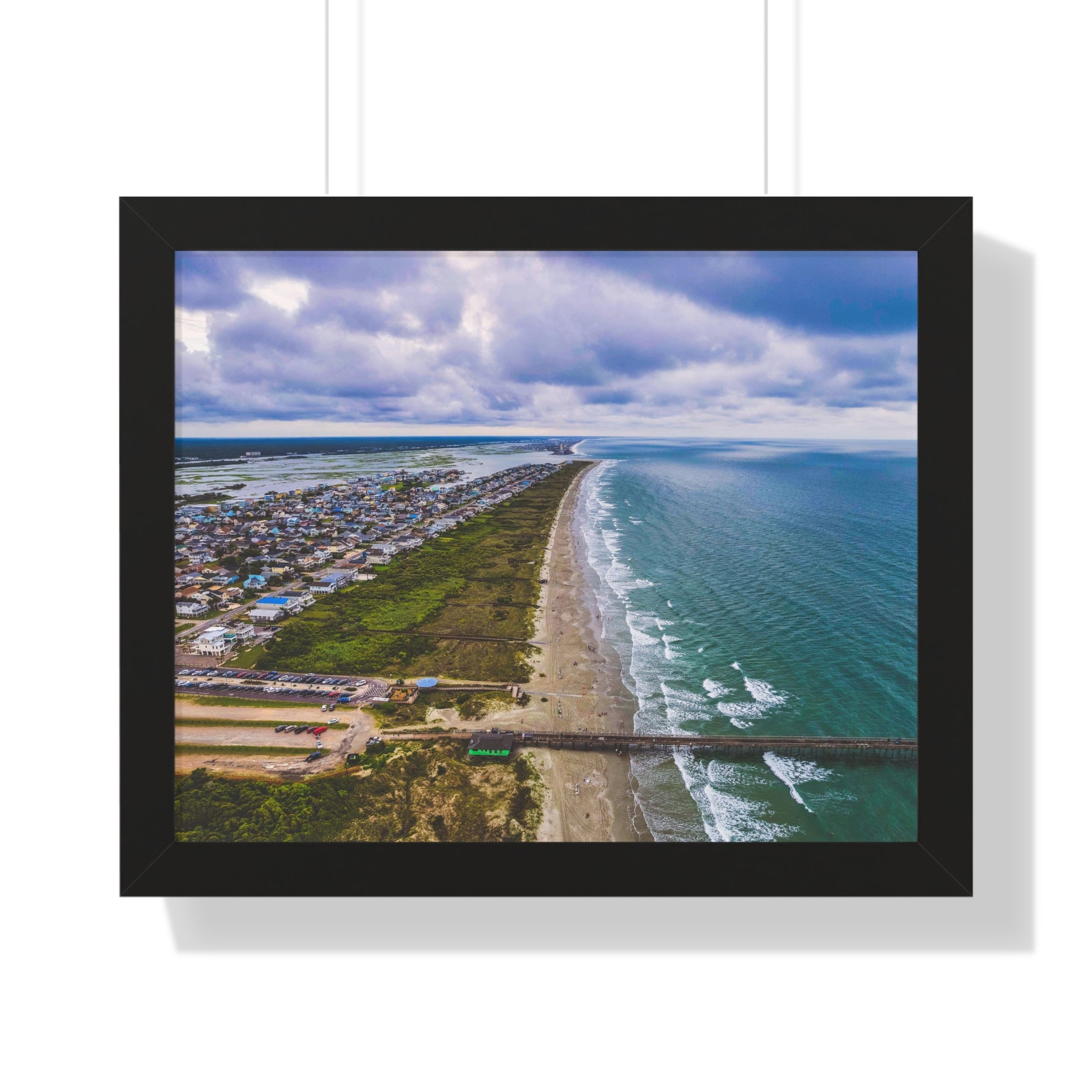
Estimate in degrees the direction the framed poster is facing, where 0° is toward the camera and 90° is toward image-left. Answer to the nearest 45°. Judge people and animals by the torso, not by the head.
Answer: approximately 0°
